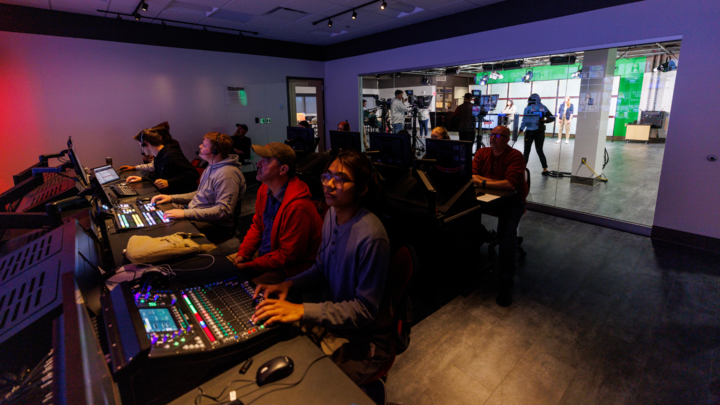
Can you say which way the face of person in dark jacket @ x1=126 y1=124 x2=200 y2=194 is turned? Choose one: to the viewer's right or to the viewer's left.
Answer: to the viewer's left

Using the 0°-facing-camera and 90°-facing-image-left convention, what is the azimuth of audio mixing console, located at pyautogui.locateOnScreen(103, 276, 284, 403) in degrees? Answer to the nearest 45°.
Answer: approximately 270°

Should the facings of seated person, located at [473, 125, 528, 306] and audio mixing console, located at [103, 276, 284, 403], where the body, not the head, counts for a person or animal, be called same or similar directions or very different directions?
very different directions

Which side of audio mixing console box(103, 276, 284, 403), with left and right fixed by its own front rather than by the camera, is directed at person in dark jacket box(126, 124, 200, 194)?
left

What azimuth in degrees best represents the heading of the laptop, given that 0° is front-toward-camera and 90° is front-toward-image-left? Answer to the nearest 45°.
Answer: approximately 315°

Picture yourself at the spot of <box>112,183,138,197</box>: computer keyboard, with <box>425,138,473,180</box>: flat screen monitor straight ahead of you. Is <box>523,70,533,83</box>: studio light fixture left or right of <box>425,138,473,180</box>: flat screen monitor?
left

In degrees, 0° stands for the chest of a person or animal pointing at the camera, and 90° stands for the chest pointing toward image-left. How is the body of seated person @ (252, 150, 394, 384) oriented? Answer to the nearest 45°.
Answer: approximately 45°

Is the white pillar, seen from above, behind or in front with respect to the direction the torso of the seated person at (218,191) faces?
behind

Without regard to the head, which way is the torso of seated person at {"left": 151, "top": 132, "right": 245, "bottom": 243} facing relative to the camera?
to the viewer's left

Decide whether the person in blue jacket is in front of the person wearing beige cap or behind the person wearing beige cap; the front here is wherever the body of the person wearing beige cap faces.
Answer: behind

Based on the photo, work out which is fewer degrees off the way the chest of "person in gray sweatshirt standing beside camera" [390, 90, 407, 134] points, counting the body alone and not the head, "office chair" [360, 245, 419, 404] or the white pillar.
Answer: the white pillar

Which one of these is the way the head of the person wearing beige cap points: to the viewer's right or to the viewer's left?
to the viewer's left

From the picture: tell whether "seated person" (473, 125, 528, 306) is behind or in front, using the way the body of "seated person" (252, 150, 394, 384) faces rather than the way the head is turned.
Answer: behind
